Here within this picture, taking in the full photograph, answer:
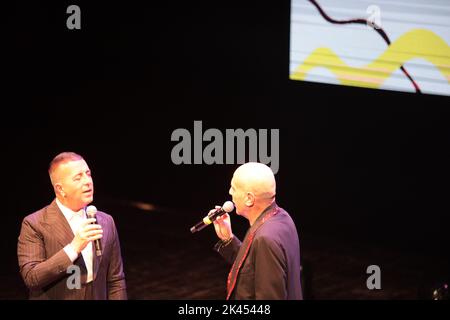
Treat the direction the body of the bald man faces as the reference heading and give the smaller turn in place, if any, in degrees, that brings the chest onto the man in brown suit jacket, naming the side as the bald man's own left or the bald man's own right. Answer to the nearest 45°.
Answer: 0° — they already face them

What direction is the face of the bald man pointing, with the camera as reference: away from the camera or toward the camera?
away from the camera

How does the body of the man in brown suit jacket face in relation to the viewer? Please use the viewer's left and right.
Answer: facing the viewer and to the right of the viewer

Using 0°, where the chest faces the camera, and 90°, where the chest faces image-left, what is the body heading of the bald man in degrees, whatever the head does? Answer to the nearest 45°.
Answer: approximately 90°

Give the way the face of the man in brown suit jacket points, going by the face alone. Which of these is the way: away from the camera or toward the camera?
toward the camera

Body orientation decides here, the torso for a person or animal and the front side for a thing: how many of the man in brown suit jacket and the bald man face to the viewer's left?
1
